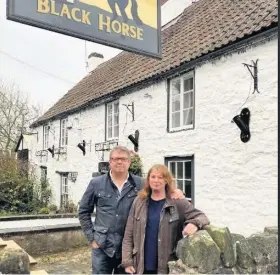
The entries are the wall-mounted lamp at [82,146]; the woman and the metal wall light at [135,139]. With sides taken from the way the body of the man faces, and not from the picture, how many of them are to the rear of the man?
2

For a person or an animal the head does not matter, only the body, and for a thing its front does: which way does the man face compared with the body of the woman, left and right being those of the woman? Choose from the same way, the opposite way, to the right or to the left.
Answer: the same way

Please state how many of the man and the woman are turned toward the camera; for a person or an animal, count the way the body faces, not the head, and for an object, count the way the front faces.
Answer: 2

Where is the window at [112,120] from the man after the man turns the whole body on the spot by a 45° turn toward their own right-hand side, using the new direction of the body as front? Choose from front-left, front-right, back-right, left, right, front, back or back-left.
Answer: back-right

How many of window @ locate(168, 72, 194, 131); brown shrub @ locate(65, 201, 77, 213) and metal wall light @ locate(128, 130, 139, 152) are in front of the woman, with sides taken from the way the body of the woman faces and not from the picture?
0

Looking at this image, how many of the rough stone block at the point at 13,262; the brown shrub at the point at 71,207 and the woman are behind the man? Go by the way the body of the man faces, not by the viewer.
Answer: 1

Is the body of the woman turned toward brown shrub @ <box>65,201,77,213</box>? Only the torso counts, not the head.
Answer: no

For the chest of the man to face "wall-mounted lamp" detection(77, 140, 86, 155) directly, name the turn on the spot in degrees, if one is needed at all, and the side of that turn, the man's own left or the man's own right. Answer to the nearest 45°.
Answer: approximately 180°

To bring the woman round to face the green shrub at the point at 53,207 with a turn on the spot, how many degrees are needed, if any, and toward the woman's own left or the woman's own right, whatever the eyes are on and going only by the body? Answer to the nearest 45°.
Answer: approximately 180°

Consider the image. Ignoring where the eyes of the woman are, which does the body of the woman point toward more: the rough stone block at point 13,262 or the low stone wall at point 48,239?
the rough stone block

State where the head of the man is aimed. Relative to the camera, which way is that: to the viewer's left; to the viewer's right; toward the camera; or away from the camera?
toward the camera

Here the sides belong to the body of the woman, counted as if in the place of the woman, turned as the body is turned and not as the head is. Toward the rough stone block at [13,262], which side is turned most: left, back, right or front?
right

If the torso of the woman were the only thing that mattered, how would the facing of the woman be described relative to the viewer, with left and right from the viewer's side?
facing the viewer

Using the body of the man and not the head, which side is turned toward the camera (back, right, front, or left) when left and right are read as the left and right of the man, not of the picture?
front

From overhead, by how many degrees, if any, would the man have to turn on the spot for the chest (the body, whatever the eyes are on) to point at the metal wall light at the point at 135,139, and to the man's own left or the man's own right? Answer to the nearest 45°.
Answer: approximately 180°

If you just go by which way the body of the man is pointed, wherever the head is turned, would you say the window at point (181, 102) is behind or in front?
behind

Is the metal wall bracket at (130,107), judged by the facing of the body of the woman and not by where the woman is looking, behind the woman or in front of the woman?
behind

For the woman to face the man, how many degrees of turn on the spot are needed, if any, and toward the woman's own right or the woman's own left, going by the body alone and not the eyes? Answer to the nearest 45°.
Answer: approximately 135° to the woman's own right

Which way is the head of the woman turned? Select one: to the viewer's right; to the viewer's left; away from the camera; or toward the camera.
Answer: toward the camera
